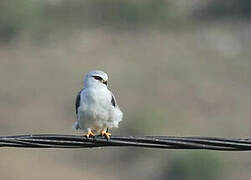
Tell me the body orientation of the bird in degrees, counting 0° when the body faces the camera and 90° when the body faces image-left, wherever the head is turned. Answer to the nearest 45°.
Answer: approximately 0°
